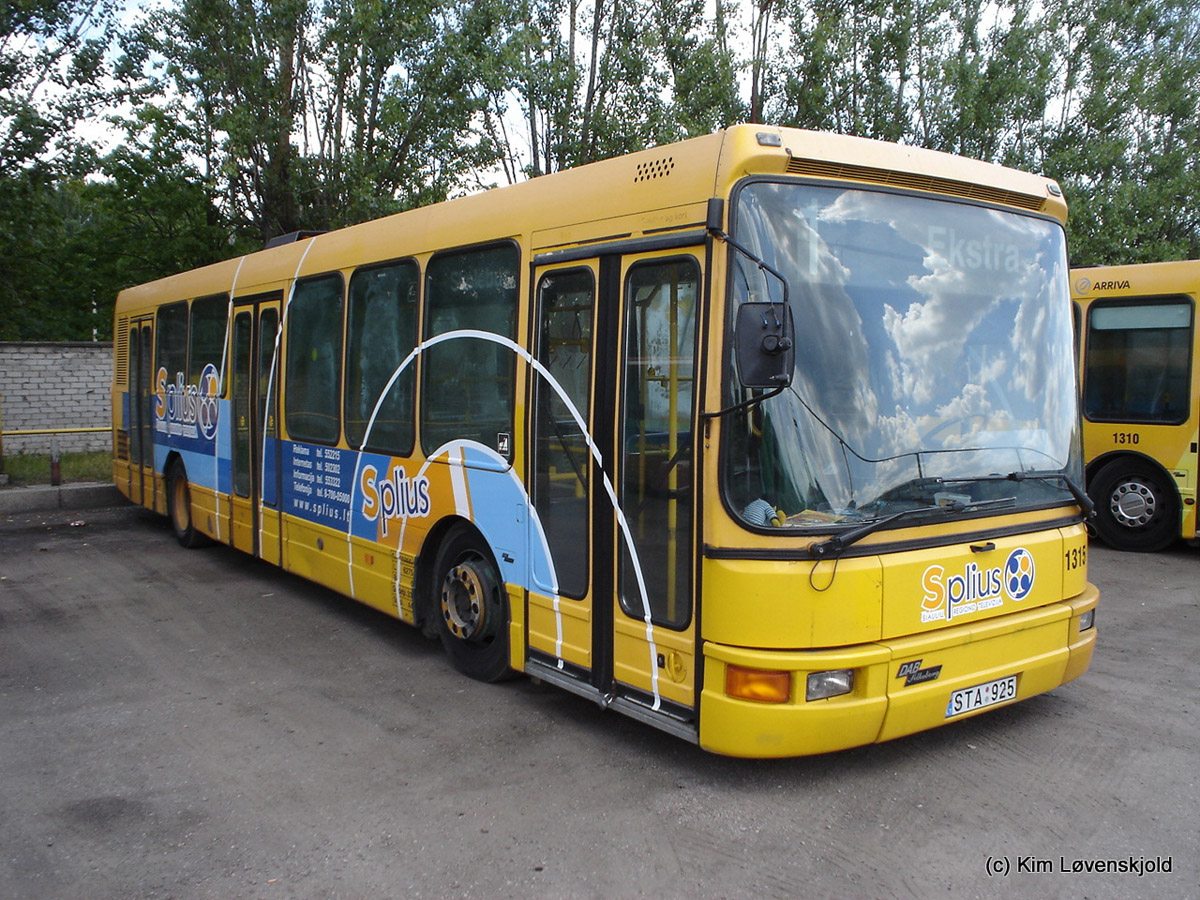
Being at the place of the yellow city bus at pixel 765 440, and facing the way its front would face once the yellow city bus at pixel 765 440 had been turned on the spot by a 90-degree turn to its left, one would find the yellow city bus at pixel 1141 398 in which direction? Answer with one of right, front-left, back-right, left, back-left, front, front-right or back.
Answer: front

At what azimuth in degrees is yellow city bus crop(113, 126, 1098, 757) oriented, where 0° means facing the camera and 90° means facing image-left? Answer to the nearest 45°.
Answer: approximately 315°
